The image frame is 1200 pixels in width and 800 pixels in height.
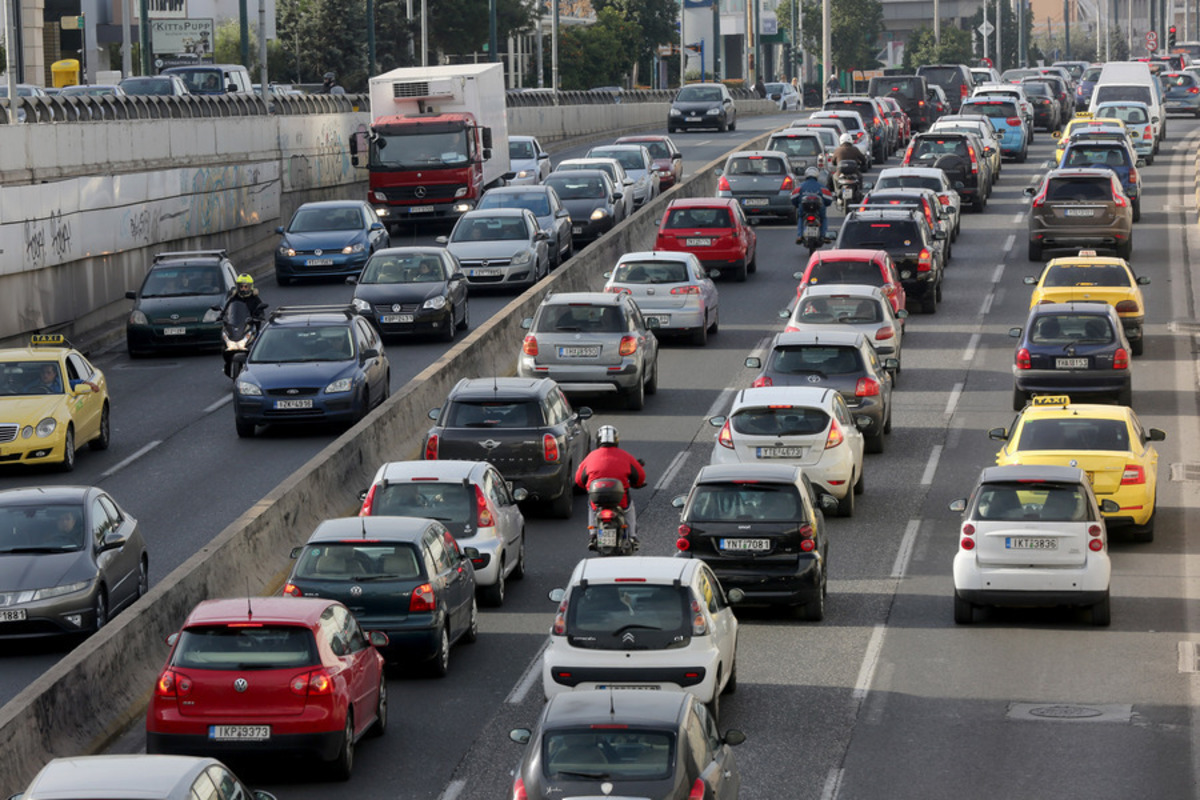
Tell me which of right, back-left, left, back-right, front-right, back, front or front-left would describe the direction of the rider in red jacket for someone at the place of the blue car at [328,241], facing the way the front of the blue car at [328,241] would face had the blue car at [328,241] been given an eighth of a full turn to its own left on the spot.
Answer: front-right

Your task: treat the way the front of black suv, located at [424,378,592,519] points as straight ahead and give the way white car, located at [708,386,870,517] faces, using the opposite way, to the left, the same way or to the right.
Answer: the same way

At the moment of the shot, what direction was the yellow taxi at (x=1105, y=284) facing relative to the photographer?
facing away from the viewer

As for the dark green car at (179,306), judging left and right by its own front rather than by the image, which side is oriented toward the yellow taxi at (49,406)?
front

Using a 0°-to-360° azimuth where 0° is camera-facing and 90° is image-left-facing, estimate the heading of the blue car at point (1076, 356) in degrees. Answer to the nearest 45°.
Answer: approximately 180°

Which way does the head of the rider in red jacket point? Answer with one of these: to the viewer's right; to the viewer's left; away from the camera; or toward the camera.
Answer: away from the camera

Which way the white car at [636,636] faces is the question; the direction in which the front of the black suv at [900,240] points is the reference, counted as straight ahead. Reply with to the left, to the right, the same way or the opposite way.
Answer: the same way

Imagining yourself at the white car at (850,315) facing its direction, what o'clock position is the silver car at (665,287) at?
the silver car at (665,287) is roughly at 11 o'clock from the white car at (850,315).

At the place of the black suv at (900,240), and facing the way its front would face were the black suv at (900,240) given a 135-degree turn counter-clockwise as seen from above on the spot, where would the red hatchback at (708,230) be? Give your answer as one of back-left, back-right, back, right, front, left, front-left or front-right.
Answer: right

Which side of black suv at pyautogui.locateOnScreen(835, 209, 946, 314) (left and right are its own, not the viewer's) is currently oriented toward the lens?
back

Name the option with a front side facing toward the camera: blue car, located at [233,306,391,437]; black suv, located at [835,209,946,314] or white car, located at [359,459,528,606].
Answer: the blue car

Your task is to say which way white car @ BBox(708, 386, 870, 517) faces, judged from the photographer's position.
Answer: facing away from the viewer

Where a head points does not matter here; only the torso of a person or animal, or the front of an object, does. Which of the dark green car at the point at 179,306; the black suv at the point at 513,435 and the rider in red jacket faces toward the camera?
the dark green car

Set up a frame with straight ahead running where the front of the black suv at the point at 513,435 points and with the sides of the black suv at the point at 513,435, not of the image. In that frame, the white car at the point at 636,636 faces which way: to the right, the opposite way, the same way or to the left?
the same way

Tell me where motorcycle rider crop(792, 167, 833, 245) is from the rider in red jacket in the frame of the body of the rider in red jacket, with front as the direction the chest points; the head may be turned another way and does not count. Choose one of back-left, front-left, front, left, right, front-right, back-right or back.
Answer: front

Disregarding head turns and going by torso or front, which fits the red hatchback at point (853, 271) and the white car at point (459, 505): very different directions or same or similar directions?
same or similar directions

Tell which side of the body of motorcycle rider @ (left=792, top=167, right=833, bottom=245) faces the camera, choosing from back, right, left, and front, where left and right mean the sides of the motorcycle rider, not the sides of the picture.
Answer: back

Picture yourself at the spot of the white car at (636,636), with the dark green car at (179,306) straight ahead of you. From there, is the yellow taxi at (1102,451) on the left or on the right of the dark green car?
right

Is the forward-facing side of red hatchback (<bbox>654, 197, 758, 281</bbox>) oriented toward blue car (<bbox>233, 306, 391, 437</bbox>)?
no

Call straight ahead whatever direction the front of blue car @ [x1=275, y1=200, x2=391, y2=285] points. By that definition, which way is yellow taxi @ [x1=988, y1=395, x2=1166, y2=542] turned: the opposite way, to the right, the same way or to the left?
the opposite way

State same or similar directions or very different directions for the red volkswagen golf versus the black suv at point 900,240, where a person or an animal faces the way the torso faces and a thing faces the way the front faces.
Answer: same or similar directions

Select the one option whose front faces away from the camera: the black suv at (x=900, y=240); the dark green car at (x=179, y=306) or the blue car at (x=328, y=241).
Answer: the black suv
